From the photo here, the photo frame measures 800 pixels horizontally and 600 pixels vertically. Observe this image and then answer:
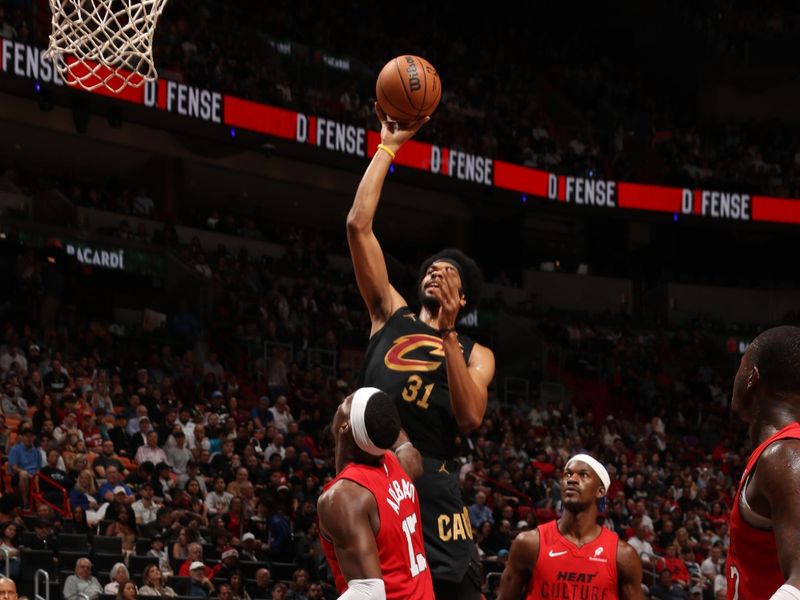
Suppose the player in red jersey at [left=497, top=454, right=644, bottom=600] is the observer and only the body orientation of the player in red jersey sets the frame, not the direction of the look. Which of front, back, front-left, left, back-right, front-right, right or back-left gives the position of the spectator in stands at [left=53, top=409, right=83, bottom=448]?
back-right

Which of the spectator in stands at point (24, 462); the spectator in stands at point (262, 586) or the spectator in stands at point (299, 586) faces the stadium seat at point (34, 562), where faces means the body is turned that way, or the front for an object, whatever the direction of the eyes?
the spectator in stands at point (24, 462)

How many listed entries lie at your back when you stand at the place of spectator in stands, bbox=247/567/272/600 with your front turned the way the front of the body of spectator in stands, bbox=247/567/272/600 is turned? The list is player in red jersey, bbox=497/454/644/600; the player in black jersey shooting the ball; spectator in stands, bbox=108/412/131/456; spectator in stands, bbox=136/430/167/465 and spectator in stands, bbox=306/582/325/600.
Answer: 2

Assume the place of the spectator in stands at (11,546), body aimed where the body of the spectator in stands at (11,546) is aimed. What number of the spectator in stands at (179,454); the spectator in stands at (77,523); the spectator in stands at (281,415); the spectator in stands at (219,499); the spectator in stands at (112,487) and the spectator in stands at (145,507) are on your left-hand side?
6

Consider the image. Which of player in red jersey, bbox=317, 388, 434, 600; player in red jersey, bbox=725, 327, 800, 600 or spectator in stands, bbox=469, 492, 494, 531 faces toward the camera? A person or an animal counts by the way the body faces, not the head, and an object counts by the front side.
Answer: the spectator in stands

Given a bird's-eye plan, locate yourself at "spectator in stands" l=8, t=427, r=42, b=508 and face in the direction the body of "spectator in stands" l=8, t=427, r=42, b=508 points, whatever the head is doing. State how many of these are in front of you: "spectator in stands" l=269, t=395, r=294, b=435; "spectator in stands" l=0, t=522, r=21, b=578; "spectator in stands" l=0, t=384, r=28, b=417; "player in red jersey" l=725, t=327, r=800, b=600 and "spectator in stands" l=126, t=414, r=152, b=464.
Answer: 2

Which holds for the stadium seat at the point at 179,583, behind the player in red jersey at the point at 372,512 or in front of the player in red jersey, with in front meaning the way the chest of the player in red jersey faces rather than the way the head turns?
in front

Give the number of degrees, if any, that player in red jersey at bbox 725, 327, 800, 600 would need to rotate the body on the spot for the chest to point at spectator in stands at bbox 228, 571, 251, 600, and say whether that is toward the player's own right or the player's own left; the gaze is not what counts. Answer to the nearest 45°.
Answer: approximately 45° to the player's own right

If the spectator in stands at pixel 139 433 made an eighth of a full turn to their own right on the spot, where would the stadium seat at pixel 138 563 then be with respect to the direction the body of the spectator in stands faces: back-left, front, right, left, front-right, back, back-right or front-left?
front

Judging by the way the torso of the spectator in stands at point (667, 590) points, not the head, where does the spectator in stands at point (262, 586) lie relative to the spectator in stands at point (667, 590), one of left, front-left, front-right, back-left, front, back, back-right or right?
front-right

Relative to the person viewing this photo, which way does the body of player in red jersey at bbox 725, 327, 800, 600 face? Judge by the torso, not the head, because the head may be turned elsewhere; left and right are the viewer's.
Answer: facing to the left of the viewer

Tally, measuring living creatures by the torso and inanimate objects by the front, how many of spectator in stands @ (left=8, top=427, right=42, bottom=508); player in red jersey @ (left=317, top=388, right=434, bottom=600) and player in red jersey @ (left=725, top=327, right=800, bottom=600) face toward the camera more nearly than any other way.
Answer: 1

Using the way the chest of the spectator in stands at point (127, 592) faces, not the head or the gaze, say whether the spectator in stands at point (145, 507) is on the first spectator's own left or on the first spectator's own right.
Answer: on the first spectator's own left

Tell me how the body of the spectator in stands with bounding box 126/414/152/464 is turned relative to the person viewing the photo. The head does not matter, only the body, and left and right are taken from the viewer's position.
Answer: facing the viewer and to the right of the viewer

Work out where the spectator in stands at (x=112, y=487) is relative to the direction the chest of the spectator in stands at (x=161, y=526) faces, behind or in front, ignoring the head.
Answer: behind

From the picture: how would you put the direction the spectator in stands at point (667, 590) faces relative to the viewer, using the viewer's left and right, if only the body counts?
facing the viewer

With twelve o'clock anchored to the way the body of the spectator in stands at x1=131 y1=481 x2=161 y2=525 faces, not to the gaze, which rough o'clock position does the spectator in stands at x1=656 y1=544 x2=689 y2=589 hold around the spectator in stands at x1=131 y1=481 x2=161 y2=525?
the spectator in stands at x1=656 y1=544 x2=689 y2=589 is roughly at 10 o'clock from the spectator in stands at x1=131 y1=481 x2=161 y2=525.

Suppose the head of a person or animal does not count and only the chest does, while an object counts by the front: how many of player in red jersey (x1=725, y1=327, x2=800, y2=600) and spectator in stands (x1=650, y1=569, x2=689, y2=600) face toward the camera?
1

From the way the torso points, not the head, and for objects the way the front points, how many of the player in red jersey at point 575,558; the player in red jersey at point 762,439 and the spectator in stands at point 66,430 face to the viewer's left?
1

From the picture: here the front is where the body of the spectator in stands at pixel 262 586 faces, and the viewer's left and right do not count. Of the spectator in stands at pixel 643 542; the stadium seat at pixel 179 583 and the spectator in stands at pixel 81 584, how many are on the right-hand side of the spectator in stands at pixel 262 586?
2

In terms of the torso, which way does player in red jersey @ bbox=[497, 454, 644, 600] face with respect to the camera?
toward the camera
